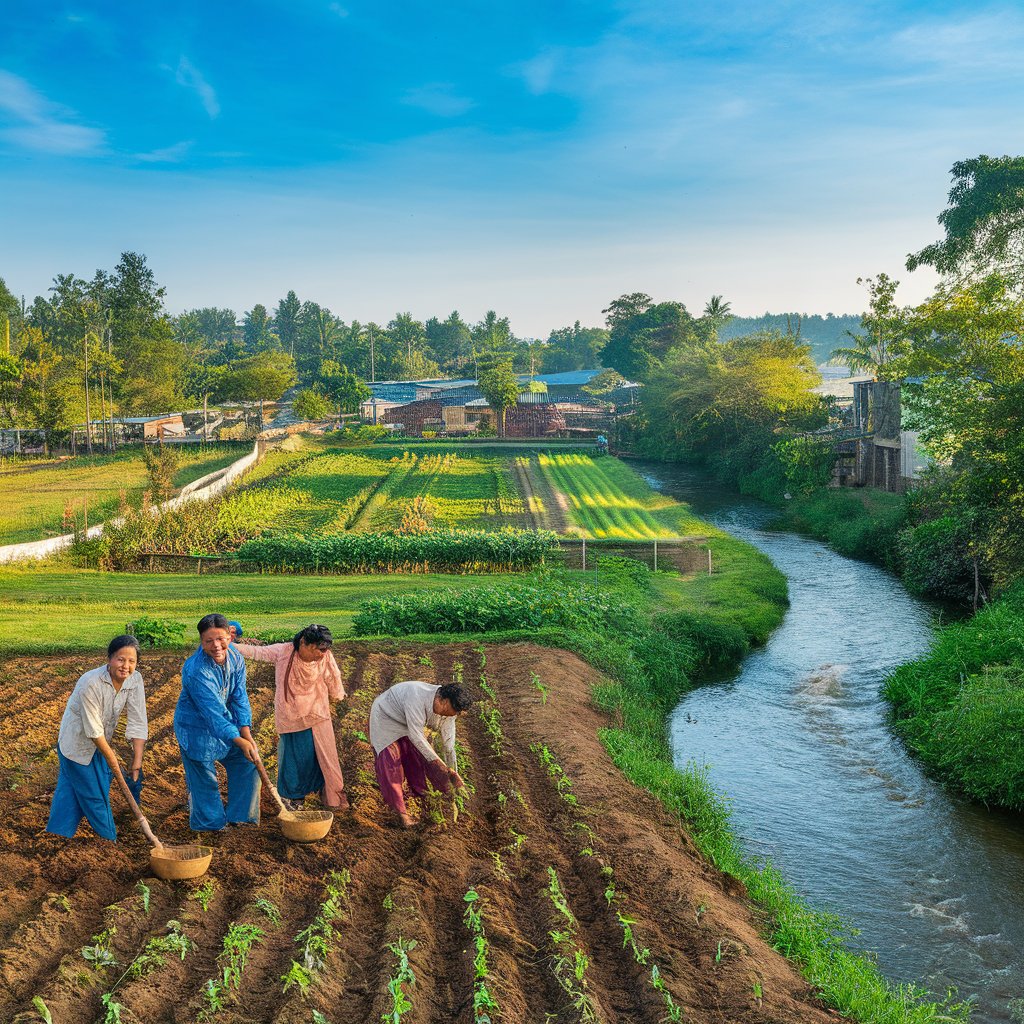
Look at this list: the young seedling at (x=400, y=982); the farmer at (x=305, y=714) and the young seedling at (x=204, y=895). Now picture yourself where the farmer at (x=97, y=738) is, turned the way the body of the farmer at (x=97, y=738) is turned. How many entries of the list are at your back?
0

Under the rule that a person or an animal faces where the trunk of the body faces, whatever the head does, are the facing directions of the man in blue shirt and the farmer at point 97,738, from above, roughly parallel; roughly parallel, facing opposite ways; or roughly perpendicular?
roughly parallel

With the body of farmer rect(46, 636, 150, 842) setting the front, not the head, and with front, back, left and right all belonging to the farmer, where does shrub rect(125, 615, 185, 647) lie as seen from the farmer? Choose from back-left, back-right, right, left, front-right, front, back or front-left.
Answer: back-left

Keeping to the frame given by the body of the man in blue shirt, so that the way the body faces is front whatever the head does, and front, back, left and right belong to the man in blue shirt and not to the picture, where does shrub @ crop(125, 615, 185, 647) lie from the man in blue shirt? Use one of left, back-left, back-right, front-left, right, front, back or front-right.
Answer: back-left

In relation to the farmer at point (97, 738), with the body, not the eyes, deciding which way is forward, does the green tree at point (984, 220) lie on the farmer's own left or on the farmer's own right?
on the farmer's own left

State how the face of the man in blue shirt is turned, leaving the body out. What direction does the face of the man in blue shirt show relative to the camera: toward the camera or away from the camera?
toward the camera

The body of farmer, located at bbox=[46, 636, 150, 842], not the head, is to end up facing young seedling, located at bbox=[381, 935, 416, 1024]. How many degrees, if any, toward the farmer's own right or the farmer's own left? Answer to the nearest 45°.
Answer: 0° — they already face it

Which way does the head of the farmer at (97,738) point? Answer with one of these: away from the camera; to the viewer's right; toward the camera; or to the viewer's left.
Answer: toward the camera

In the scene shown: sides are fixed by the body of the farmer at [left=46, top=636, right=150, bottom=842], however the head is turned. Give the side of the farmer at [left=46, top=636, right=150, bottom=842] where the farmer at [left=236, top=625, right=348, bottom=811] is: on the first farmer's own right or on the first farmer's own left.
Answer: on the first farmer's own left

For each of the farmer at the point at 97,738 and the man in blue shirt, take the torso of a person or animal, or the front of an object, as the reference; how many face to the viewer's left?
0

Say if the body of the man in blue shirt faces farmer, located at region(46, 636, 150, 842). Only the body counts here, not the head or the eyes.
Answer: no

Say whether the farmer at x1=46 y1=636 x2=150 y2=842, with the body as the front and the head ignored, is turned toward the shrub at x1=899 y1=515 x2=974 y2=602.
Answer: no

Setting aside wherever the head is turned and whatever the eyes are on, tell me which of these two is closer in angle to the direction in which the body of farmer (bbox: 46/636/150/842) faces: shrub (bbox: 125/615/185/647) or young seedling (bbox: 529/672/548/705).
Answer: the young seedling

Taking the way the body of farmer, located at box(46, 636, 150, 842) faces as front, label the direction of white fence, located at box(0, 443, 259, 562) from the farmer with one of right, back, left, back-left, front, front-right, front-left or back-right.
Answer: back-left

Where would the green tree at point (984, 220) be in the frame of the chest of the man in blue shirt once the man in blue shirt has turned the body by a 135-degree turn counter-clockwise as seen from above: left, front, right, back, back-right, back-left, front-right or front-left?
front-right

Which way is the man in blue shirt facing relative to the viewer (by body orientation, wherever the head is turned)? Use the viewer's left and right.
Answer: facing the viewer and to the right of the viewer
